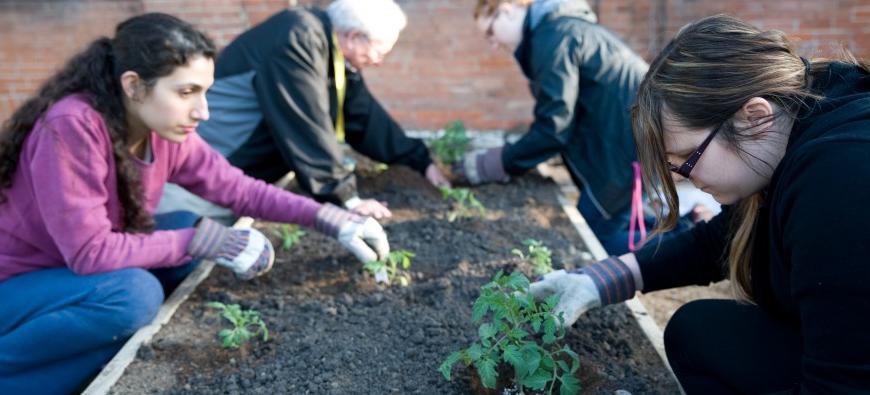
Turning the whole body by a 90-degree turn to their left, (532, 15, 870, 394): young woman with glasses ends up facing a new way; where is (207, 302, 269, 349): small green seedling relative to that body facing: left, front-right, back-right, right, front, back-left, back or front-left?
right

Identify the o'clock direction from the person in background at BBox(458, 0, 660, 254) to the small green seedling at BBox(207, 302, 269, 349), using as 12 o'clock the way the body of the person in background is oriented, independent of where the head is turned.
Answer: The small green seedling is roughly at 10 o'clock from the person in background.

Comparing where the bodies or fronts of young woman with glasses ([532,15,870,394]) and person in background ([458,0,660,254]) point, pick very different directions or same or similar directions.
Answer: same or similar directions

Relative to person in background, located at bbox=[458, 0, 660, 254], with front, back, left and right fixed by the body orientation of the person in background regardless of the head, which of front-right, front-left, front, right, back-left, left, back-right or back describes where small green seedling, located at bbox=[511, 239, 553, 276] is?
left

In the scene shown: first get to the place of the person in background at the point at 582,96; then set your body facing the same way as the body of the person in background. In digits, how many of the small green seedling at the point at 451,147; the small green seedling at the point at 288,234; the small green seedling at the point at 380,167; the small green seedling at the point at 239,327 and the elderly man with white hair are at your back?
0

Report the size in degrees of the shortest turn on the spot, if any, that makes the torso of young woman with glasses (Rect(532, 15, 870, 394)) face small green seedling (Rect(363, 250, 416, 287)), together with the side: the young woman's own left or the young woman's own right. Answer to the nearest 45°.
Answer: approximately 45° to the young woman's own right

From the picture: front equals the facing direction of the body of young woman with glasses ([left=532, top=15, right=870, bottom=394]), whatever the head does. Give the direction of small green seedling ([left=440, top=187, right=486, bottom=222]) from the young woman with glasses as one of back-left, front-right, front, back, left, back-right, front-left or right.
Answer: front-right

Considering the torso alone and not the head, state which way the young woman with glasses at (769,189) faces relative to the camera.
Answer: to the viewer's left

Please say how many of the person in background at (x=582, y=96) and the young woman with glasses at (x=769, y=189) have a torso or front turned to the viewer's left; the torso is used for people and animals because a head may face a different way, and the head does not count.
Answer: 2

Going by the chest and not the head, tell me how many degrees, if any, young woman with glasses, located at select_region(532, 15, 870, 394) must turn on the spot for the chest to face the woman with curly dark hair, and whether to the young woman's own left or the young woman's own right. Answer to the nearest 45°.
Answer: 0° — they already face them

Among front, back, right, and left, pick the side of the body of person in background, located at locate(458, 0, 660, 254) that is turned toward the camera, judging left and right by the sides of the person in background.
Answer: left

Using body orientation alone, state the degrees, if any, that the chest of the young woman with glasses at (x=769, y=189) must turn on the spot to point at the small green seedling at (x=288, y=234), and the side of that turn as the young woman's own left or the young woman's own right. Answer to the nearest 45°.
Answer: approximately 45° to the young woman's own right

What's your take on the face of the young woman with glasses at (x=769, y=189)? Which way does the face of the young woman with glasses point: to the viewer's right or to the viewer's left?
to the viewer's left

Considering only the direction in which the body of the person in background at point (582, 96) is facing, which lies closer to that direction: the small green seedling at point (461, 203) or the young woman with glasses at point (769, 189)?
the small green seedling

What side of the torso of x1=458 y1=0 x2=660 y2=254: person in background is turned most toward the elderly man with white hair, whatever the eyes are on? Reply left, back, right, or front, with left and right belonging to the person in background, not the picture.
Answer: front

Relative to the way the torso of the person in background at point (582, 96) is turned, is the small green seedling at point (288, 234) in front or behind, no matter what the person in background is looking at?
in front

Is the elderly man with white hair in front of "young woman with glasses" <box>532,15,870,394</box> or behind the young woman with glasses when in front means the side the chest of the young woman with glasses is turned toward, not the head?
in front

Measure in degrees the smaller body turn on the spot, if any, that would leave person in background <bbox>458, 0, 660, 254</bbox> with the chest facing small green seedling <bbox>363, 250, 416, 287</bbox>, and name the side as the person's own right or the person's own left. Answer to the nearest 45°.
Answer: approximately 45° to the person's own left
